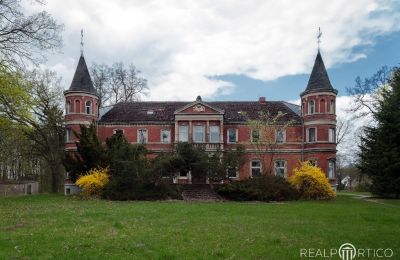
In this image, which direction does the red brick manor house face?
toward the camera

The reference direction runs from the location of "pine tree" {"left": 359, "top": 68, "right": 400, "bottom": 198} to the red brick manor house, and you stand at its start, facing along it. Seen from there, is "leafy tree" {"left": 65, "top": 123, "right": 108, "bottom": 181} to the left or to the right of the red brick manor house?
left

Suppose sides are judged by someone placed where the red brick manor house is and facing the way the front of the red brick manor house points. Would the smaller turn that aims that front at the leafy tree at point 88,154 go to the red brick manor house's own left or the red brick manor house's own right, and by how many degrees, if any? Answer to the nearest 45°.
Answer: approximately 45° to the red brick manor house's own right

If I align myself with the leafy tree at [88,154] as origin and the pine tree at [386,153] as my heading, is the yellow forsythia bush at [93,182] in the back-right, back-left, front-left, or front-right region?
front-right

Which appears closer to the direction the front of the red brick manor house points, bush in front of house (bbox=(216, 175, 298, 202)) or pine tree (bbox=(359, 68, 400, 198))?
the bush in front of house

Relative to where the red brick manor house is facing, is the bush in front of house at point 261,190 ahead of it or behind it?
ahead

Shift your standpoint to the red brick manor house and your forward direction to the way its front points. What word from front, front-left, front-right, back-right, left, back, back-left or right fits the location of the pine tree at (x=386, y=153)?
front-left

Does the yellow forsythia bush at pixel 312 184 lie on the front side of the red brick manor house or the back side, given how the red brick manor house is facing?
on the front side
